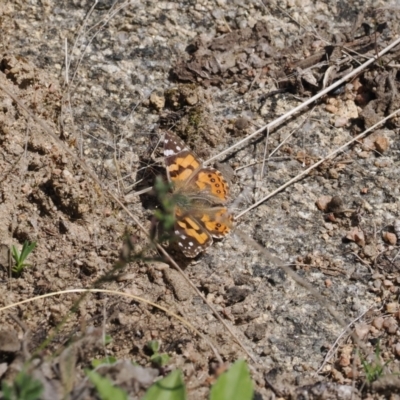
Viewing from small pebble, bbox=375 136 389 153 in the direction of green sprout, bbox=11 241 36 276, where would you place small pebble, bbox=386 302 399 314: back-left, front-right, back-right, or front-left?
front-left

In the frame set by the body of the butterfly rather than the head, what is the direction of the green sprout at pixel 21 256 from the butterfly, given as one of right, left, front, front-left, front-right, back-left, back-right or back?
front-left

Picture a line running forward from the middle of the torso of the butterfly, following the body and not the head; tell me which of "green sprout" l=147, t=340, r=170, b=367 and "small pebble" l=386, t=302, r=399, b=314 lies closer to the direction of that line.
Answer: the green sprout

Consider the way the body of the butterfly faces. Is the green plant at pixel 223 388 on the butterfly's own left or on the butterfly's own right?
on the butterfly's own left

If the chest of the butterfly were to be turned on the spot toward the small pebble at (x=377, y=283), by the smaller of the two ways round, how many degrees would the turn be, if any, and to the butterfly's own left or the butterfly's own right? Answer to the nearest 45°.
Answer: approximately 135° to the butterfly's own left

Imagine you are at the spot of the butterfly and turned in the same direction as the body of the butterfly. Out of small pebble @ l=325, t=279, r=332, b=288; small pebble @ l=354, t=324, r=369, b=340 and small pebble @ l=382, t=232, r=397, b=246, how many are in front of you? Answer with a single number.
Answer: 0

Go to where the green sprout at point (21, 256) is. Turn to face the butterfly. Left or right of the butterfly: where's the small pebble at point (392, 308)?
right

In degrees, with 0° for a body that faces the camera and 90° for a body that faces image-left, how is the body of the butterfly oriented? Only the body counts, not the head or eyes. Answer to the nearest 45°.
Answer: approximately 90°

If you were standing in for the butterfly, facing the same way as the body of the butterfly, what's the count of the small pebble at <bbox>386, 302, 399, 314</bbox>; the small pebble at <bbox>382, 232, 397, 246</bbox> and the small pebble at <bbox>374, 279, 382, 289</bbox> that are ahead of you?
0

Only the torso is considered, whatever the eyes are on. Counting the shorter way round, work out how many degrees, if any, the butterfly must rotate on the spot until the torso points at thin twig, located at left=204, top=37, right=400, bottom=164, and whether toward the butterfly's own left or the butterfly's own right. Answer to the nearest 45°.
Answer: approximately 135° to the butterfly's own right

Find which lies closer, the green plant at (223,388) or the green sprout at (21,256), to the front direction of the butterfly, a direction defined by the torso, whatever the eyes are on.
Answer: the green sprout

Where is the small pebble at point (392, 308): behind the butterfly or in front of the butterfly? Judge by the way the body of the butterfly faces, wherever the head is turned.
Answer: behind
